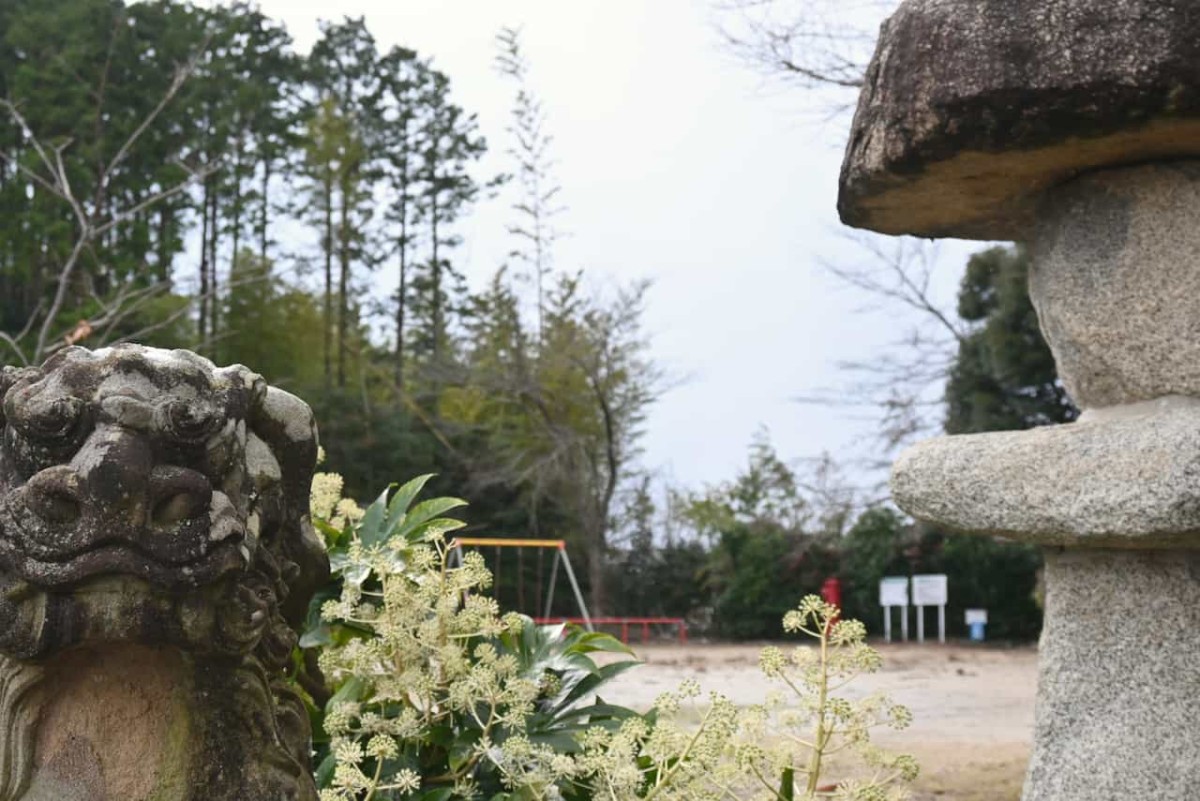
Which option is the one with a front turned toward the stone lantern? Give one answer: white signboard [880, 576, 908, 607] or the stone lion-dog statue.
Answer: the white signboard

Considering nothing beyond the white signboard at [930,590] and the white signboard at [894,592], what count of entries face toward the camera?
2

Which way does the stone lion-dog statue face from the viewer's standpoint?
toward the camera

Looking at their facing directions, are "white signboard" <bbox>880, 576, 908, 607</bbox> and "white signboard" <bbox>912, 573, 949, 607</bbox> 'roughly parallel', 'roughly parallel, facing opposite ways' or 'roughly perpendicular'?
roughly parallel

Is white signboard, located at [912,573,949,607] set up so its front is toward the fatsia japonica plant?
yes

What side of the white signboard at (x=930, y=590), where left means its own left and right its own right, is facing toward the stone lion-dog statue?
front

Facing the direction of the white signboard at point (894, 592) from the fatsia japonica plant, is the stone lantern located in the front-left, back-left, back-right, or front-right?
front-right

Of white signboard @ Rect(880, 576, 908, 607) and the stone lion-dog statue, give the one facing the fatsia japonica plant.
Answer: the white signboard

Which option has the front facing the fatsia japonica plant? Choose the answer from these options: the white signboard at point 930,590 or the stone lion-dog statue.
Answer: the white signboard

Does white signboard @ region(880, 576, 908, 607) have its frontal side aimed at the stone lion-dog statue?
yes

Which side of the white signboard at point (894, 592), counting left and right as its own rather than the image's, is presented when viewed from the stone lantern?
front

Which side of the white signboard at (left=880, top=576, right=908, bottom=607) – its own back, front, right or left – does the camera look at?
front
